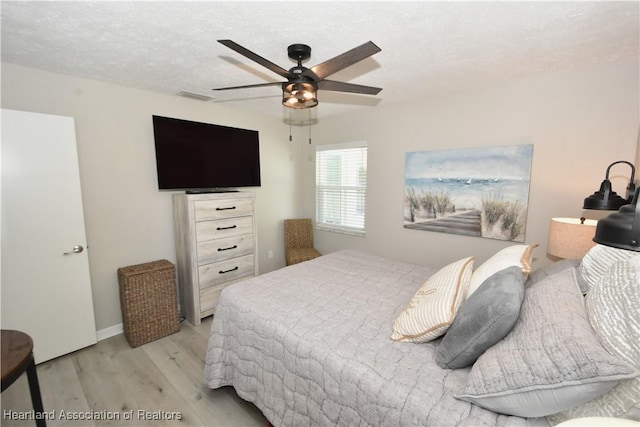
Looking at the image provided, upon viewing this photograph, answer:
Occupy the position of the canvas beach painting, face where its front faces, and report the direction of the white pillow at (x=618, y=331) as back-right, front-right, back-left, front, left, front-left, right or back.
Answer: front-left

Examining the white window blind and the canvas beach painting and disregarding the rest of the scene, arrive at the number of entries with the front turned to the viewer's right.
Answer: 0

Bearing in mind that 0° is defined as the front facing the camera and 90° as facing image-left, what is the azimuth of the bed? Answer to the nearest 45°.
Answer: approximately 135°

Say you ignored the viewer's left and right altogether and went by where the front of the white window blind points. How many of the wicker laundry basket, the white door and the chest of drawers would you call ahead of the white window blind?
3

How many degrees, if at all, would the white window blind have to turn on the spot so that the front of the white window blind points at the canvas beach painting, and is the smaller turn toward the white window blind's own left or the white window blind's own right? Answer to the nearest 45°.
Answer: approximately 90° to the white window blind's own left

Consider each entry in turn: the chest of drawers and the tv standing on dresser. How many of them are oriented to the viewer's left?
0

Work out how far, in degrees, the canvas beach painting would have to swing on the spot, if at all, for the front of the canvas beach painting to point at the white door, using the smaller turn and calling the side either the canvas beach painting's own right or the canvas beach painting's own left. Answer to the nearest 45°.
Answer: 0° — it already faces it

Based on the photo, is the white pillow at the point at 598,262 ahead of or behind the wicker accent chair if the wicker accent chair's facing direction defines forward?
ahead

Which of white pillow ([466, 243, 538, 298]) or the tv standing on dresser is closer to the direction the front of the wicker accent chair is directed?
the white pillow

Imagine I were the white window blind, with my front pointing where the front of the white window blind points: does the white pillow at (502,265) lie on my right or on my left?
on my left
